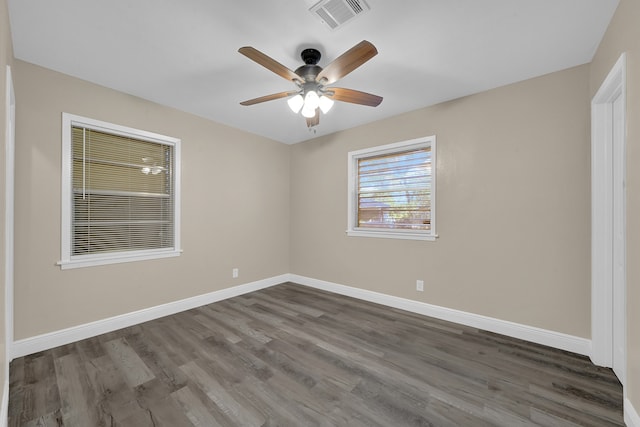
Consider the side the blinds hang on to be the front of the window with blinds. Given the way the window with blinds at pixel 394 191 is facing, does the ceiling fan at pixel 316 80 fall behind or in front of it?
in front

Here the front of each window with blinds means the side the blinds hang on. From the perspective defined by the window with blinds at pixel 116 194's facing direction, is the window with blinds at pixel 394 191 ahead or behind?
ahead

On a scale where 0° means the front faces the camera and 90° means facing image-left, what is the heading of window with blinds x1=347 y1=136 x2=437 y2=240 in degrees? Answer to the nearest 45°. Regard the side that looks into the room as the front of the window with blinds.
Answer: approximately 45°

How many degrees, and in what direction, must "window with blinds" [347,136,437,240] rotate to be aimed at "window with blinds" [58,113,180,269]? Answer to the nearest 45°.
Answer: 0° — it already faces it
